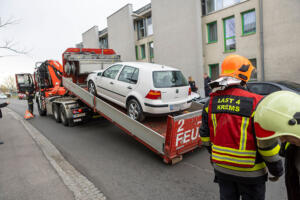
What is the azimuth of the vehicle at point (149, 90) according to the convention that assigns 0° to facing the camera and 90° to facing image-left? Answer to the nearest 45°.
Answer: approximately 135°

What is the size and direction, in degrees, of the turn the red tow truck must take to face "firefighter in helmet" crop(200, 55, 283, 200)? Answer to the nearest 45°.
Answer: approximately 135° to its left

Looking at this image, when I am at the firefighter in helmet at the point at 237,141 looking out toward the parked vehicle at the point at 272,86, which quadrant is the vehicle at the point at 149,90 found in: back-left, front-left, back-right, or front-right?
front-left

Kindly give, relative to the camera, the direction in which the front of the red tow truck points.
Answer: facing away from the viewer and to the left of the viewer

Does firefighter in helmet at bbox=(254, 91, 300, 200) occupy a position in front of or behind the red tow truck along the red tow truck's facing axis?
behind
